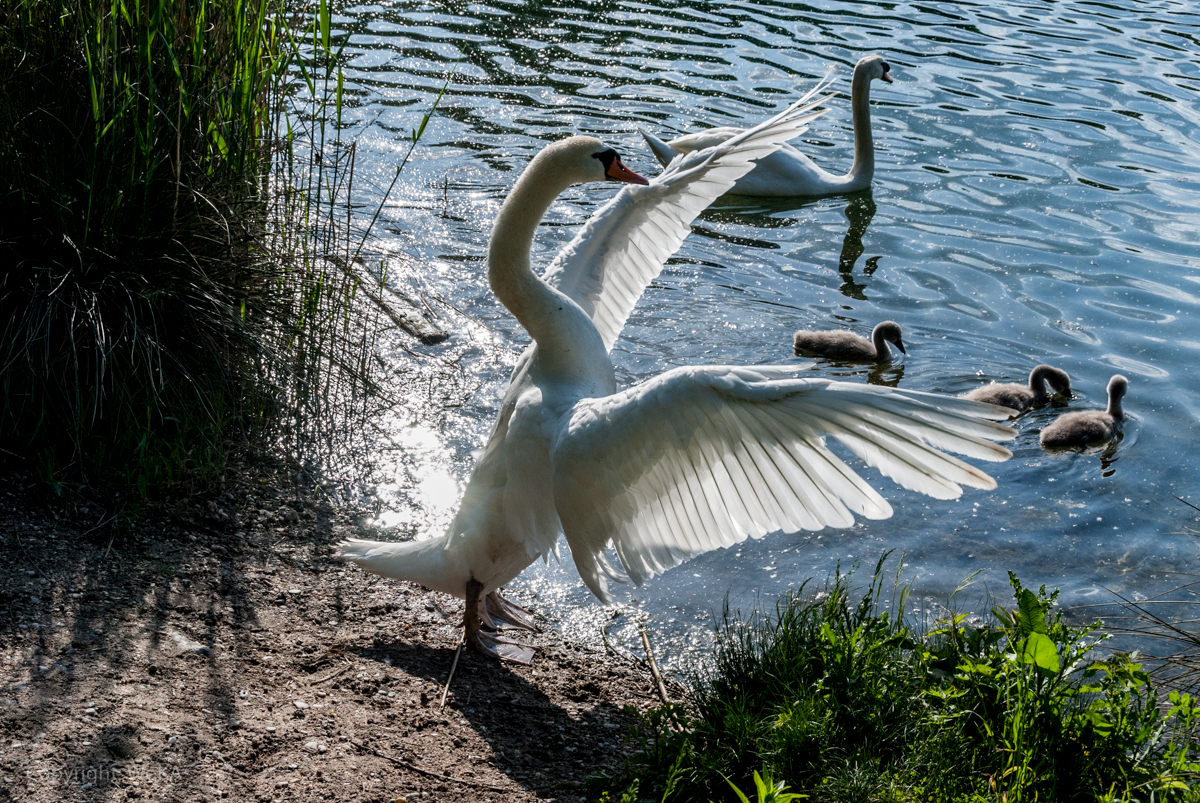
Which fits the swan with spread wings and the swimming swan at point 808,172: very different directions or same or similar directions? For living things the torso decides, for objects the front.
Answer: same or similar directions

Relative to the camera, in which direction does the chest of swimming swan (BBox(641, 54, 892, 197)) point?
to the viewer's right

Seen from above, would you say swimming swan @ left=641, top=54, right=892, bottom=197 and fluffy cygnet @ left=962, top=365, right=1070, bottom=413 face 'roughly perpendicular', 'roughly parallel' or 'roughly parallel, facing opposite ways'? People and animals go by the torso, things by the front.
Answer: roughly parallel

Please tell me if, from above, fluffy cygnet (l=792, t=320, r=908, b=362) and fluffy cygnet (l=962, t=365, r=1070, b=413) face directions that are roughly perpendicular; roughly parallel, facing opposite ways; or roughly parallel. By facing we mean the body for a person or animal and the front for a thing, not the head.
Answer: roughly parallel

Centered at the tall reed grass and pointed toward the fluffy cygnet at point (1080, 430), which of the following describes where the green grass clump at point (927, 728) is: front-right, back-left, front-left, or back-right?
front-right

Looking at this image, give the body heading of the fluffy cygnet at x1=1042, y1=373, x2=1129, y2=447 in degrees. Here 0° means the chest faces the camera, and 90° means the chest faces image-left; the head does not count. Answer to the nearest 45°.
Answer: approximately 270°

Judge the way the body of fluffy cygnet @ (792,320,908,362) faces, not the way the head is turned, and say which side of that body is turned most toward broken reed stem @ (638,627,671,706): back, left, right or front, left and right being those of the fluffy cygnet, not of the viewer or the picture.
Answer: right

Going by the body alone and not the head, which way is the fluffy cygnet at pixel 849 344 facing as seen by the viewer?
to the viewer's right

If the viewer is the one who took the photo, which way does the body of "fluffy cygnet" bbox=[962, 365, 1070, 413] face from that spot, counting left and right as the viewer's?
facing to the right of the viewer

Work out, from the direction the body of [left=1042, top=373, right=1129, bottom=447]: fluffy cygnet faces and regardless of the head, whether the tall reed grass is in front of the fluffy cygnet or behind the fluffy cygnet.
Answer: behind

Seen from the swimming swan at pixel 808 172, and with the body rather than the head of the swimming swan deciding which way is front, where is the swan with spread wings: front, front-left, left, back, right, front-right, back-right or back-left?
right
